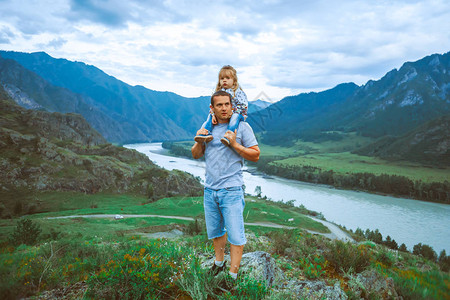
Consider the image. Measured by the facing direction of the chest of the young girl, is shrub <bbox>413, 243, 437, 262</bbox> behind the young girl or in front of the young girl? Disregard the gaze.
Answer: behind

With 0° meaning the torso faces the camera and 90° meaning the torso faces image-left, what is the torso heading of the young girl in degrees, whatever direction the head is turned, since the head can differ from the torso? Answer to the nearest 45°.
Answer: approximately 45°

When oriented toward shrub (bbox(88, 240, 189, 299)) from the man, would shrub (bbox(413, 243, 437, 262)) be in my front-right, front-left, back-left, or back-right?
back-right

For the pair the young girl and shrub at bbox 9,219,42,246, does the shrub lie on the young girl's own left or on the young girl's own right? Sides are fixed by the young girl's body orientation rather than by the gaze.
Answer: on the young girl's own right
